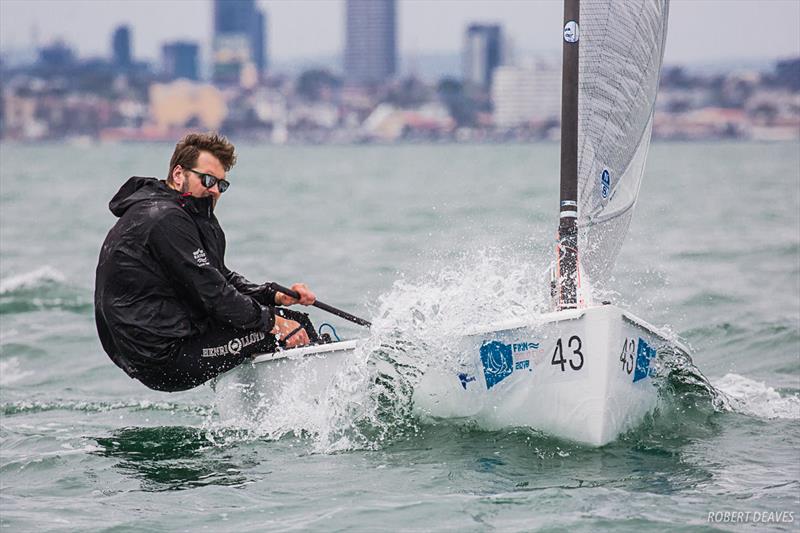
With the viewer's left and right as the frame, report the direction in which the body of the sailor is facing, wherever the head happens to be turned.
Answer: facing to the right of the viewer

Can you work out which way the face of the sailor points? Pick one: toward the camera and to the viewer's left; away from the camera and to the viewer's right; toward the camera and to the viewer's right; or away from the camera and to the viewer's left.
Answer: toward the camera and to the viewer's right

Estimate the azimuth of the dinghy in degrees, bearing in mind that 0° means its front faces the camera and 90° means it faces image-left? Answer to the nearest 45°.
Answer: approximately 315°
